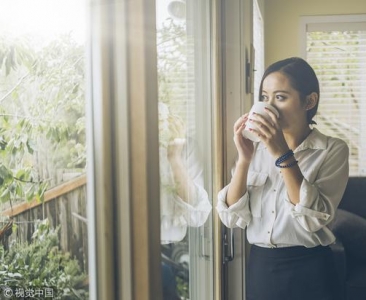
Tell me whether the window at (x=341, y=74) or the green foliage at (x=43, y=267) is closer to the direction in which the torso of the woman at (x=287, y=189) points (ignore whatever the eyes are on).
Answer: the green foliage

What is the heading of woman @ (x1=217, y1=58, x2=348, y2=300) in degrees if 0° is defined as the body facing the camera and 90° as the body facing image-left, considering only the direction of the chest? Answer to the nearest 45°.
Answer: approximately 45°

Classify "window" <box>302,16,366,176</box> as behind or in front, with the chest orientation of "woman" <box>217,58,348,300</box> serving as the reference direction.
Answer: behind
